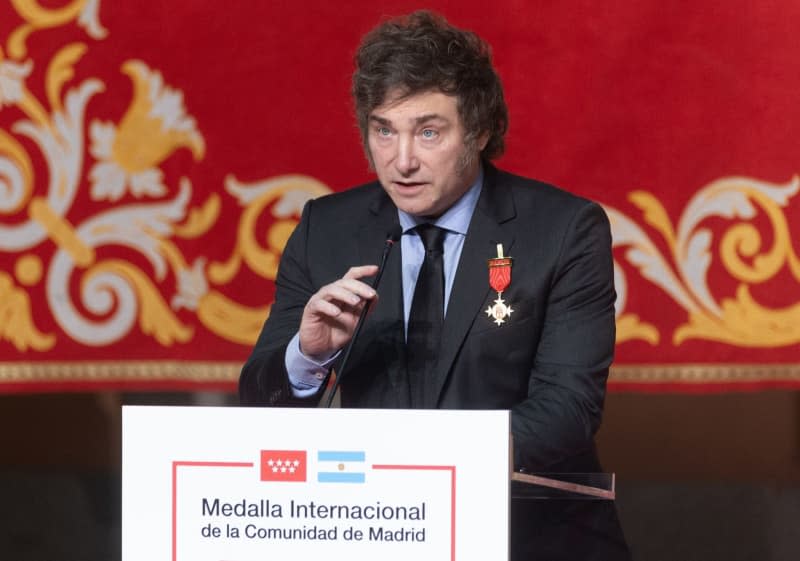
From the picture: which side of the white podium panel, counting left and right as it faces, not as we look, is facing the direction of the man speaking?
back

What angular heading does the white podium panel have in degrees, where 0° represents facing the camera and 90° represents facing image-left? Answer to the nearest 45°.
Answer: approximately 0°
